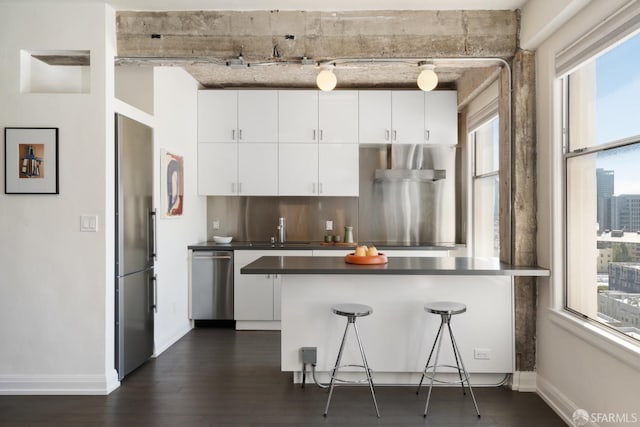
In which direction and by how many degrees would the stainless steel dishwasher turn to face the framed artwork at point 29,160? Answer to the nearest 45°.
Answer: approximately 45° to its right

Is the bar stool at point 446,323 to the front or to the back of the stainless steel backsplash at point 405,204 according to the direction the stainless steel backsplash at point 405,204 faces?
to the front

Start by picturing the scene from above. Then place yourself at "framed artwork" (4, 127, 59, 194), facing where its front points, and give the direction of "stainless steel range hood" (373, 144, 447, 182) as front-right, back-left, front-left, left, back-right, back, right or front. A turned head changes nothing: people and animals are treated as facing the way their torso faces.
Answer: left

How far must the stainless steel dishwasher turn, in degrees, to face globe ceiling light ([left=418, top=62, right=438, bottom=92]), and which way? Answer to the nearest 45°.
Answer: approximately 45° to its left

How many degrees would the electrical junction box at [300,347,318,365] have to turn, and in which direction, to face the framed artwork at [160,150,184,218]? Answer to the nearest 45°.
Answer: approximately 135° to its right

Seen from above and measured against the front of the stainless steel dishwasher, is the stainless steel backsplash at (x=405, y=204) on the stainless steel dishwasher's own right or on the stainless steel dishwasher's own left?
on the stainless steel dishwasher's own left
